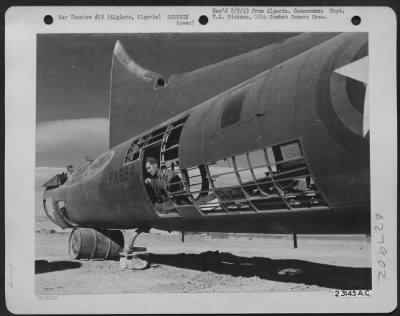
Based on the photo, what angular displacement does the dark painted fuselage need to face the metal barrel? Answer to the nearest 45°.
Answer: approximately 180°

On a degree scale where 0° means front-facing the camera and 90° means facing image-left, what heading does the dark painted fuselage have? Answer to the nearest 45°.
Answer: approximately 315°
